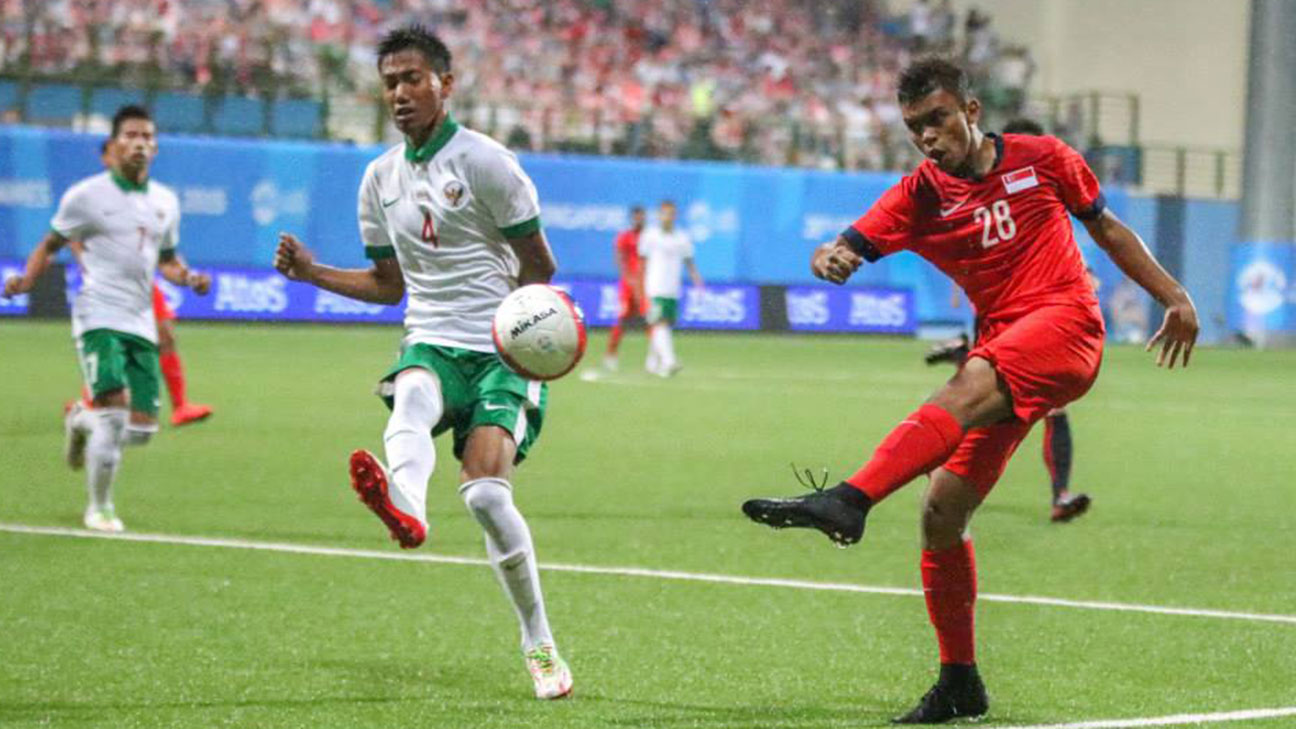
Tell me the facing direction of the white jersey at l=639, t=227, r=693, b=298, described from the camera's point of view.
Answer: facing the viewer

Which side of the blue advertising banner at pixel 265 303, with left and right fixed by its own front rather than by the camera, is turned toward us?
front

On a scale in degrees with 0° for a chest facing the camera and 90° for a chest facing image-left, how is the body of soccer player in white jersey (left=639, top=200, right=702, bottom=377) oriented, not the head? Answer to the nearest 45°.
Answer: approximately 0°

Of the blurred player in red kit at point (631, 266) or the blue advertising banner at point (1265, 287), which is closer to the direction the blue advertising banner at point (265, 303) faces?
the blurred player in red kit

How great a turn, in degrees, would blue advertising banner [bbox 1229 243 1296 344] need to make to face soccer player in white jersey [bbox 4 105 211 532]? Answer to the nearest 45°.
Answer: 0° — it already faces them

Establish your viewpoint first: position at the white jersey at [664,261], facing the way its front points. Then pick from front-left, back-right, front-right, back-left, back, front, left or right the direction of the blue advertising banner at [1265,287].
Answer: back-left

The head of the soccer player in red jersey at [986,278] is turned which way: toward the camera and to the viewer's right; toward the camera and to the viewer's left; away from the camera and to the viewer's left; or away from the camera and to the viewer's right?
toward the camera and to the viewer's left

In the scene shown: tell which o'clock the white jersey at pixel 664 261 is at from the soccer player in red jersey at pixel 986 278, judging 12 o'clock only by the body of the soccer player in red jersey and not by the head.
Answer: The white jersey is roughly at 4 o'clock from the soccer player in red jersey.

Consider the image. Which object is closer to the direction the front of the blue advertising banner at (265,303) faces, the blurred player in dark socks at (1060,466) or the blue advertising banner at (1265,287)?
the blurred player in dark socks

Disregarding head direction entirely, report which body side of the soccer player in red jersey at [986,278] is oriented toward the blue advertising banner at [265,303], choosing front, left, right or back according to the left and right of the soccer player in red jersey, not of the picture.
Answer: right

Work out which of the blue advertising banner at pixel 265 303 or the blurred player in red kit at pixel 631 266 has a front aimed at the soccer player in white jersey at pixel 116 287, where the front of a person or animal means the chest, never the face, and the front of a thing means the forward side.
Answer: the blue advertising banner

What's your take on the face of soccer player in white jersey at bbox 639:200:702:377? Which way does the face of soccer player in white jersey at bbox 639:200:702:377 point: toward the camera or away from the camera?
toward the camera
